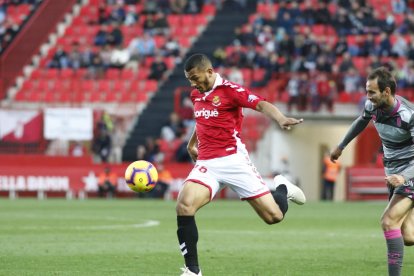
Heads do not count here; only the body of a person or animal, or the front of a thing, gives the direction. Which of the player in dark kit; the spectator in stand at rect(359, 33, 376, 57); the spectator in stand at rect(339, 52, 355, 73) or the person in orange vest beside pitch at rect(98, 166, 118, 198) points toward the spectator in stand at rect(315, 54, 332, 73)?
the spectator in stand at rect(359, 33, 376, 57)

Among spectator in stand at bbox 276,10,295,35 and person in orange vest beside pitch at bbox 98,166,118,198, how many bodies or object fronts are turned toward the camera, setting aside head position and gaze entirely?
2

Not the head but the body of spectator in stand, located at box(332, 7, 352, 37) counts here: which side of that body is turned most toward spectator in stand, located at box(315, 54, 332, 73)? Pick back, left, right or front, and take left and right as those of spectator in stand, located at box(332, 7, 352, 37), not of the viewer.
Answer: front

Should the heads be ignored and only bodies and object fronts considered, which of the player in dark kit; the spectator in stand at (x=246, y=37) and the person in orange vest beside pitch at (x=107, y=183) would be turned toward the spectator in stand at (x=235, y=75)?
the spectator in stand at (x=246, y=37)

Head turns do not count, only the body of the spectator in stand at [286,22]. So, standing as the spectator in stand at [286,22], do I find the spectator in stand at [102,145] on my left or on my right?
on my right

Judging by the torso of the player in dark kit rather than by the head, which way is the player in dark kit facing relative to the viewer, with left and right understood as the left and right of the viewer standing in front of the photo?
facing the viewer and to the left of the viewer

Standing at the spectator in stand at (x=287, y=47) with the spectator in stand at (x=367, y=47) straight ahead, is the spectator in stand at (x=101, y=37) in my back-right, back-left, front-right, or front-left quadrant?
back-left

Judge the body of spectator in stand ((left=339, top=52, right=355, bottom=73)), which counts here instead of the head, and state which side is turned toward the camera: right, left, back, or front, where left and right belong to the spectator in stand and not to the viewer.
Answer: front

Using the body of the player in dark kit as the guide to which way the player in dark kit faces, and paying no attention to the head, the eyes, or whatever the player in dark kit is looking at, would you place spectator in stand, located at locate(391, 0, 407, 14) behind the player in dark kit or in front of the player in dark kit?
behind

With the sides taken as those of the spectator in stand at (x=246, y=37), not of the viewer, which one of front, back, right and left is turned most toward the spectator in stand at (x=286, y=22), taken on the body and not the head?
left

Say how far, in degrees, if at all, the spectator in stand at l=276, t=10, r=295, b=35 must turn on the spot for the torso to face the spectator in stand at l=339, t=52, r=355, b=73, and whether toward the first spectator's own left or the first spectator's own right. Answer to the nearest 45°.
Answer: approximately 45° to the first spectator's own left

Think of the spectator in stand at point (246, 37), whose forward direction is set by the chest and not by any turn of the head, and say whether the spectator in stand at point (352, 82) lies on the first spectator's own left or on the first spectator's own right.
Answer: on the first spectator's own left

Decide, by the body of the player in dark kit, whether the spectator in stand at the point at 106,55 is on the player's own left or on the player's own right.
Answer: on the player's own right
